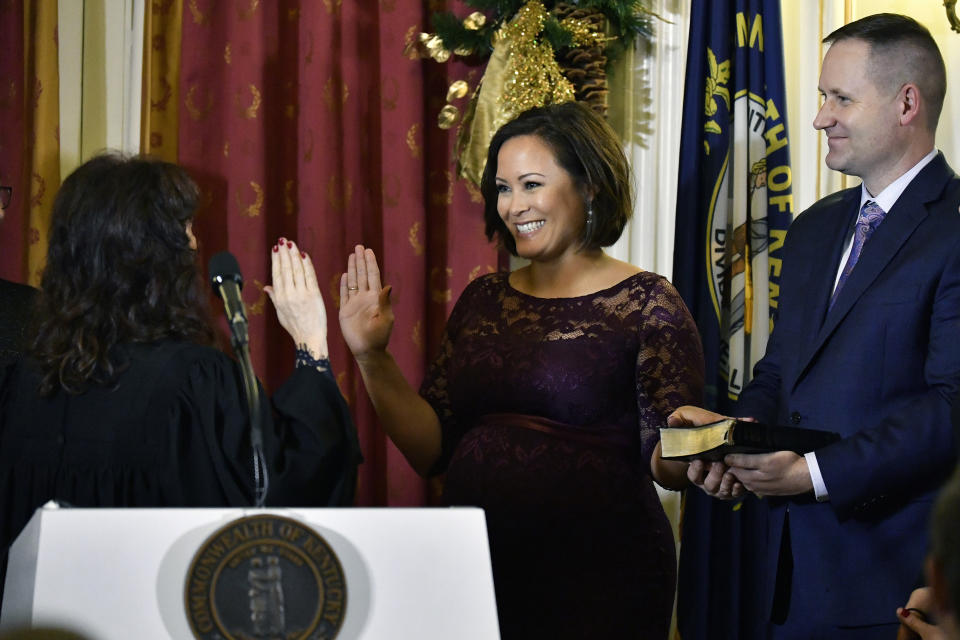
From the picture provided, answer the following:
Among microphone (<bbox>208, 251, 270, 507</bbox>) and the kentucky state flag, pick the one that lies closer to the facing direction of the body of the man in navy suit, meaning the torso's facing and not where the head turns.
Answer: the microphone

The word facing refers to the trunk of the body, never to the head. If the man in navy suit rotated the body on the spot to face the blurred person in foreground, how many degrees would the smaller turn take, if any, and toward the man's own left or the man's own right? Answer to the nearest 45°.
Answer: approximately 45° to the man's own left

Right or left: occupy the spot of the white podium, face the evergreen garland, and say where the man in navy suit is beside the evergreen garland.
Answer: right

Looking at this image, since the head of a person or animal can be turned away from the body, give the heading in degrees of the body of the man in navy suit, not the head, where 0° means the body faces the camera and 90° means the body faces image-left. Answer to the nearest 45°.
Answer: approximately 45°

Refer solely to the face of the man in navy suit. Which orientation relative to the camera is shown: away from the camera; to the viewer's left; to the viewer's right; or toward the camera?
to the viewer's left

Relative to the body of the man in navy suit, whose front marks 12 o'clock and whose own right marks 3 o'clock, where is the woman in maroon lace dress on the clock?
The woman in maroon lace dress is roughly at 2 o'clock from the man in navy suit.

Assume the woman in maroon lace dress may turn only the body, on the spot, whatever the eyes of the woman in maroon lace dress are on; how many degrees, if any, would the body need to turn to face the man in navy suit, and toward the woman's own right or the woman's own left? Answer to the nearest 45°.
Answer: approximately 90° to the woman's own left

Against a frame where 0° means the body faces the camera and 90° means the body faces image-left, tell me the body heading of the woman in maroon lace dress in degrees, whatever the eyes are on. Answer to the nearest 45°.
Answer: approximately 45°

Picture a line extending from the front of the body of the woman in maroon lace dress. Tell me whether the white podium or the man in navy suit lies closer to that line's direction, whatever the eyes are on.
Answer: the white podium

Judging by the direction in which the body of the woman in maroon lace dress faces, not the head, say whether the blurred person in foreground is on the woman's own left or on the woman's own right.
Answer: on the woman's own left

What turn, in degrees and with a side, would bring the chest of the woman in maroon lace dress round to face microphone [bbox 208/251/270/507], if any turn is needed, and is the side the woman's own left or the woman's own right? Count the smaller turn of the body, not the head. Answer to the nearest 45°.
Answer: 0° — they already face it
